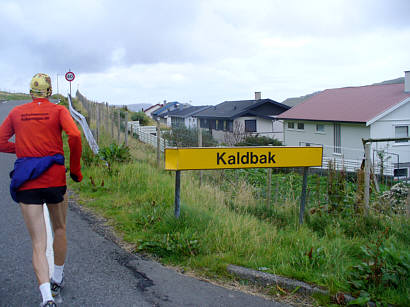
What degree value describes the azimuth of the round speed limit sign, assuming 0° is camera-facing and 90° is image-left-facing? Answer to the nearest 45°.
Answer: approximately 0°

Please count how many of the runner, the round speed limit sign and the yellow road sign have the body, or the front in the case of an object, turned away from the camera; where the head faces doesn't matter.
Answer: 1

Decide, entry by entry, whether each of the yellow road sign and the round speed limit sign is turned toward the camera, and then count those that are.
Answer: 2

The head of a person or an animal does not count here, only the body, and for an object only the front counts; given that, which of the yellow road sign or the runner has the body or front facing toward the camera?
the yellow road sign

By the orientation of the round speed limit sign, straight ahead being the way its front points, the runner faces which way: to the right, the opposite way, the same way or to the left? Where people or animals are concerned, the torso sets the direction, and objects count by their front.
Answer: the opposite way

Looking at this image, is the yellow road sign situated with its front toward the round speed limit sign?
no

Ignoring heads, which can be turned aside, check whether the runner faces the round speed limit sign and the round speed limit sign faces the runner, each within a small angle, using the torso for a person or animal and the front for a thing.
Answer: yes

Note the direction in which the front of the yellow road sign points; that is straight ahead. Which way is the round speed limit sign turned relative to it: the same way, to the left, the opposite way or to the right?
the same way

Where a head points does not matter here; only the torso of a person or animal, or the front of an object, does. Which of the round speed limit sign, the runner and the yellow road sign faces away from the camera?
the runner

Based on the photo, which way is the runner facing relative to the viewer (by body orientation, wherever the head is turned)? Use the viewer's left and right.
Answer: facing away from the viewer

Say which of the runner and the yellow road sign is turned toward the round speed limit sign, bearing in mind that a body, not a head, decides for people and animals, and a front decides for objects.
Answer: the runner

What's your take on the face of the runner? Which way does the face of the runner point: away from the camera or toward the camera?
away from the camera

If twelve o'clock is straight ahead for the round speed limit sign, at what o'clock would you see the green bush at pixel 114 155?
The green bush is roughly at 12 o'clock from the round speed limit sign.

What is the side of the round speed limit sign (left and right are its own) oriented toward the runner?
front

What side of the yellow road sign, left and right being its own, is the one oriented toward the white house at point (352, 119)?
back

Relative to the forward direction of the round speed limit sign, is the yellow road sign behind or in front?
in front

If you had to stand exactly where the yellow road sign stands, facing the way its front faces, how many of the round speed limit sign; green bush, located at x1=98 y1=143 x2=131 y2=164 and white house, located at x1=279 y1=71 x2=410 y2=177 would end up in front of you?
0

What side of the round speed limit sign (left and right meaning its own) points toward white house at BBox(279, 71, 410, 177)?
left

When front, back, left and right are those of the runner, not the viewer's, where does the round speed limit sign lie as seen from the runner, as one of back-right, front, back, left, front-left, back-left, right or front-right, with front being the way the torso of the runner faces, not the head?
front

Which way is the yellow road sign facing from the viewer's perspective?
toward the camera
